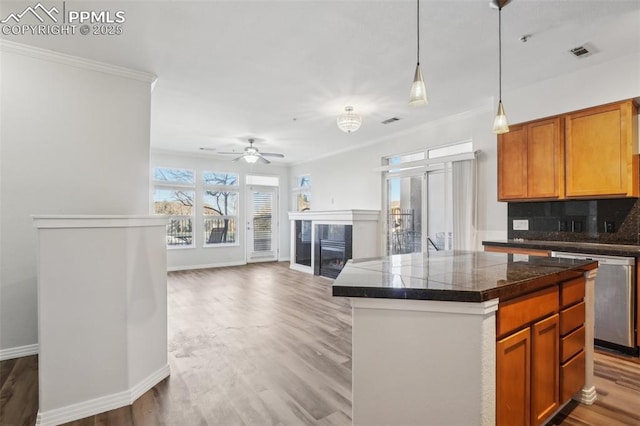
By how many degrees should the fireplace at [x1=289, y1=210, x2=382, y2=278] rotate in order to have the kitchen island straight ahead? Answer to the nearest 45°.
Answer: approximately 45° to its left

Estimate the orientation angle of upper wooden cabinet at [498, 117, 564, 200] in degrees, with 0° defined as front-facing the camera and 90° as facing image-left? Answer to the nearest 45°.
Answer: approximately 45°

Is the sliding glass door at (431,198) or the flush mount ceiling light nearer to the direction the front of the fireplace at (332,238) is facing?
the flush mount ceiling light

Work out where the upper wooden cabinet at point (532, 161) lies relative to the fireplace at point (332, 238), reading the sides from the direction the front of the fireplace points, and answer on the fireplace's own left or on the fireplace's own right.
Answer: on the fireplace's own left

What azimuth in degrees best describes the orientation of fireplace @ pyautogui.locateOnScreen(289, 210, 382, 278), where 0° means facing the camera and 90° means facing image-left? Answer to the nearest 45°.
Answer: approximately 45°

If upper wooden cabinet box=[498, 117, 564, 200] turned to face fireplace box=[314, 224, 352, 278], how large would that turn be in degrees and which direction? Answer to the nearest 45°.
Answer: approximately 45° to its right
